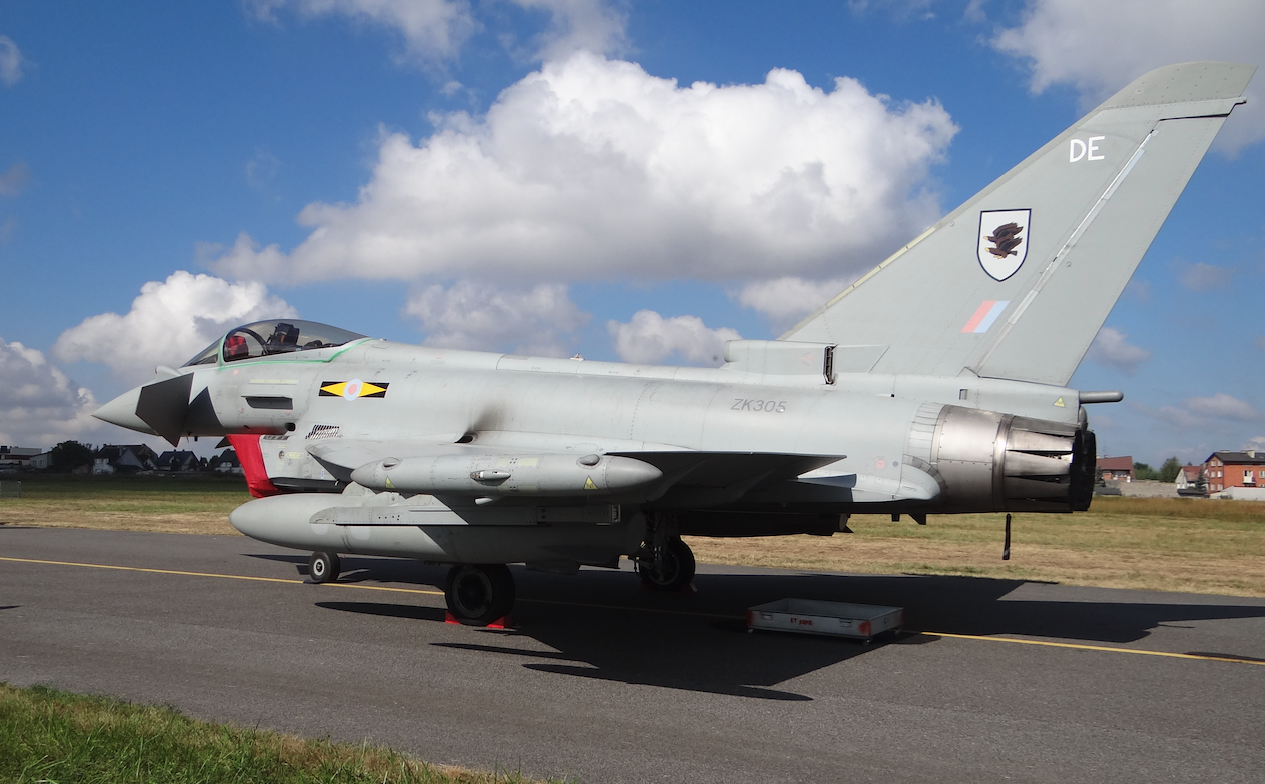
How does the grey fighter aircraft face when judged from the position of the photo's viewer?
facing away from the viewer and to the left of the viewer
